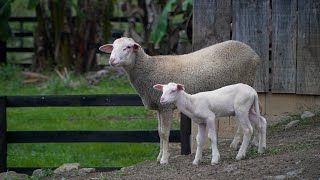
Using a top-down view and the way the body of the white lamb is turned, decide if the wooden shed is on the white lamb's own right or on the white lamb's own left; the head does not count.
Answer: on the white lamb's own right

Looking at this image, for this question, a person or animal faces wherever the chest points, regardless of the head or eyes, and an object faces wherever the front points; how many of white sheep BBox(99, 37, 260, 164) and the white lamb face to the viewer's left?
2

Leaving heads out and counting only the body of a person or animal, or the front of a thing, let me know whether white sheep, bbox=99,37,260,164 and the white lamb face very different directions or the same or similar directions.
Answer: same or similar directions

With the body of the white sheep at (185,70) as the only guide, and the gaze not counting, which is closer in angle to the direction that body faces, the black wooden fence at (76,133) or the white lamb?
the black wooden fence

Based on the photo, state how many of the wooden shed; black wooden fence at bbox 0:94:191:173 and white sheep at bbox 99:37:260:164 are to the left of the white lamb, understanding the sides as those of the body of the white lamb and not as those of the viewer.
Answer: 0

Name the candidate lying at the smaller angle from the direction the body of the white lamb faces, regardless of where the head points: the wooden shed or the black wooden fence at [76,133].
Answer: the black wooden fence

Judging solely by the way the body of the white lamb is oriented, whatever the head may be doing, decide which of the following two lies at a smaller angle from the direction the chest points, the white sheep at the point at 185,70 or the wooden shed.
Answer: the white sheep

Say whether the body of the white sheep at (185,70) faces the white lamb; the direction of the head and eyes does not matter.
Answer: no

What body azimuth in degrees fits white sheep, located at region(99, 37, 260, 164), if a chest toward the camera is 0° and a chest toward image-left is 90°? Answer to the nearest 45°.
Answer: approximately 90°

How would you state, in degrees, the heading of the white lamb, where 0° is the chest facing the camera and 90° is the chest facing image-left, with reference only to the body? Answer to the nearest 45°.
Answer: approximately 90°

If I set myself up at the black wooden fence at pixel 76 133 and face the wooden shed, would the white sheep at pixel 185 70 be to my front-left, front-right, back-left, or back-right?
front-right
